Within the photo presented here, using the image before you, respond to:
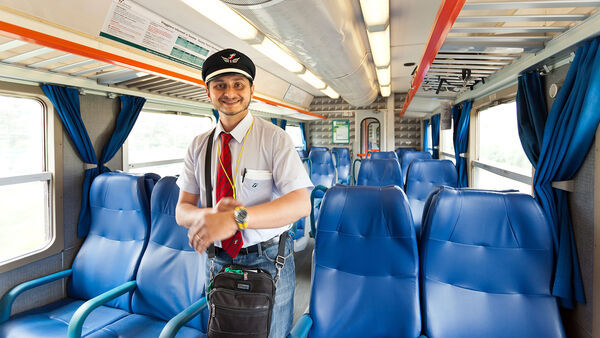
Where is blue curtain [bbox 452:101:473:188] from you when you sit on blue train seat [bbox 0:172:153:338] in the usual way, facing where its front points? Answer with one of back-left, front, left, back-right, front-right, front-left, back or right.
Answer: back-left

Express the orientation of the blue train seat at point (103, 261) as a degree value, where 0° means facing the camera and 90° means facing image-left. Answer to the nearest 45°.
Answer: approximately 45°

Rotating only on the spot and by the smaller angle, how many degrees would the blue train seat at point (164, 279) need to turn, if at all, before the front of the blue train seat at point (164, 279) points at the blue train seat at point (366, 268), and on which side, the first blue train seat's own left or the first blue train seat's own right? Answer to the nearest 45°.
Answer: approximately 90° to the first blue train seat's own left

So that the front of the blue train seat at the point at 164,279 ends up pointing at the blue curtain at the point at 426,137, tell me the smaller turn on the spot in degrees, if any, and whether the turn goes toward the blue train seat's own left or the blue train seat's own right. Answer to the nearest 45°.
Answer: approximately 180°

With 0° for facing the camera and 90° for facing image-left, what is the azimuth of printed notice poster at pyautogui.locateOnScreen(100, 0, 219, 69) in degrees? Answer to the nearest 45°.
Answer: approximately 315°

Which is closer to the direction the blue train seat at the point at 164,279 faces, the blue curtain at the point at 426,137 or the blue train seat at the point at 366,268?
the blue train seat

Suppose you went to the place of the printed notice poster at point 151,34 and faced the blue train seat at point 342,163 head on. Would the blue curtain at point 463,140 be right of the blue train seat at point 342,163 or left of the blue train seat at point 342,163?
right

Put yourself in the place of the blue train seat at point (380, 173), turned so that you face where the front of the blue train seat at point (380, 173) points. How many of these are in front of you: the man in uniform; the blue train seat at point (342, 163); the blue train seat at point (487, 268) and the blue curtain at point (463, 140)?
2

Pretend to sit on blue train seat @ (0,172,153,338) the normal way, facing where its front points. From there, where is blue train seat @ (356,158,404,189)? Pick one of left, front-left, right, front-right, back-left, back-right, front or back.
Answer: back-left
